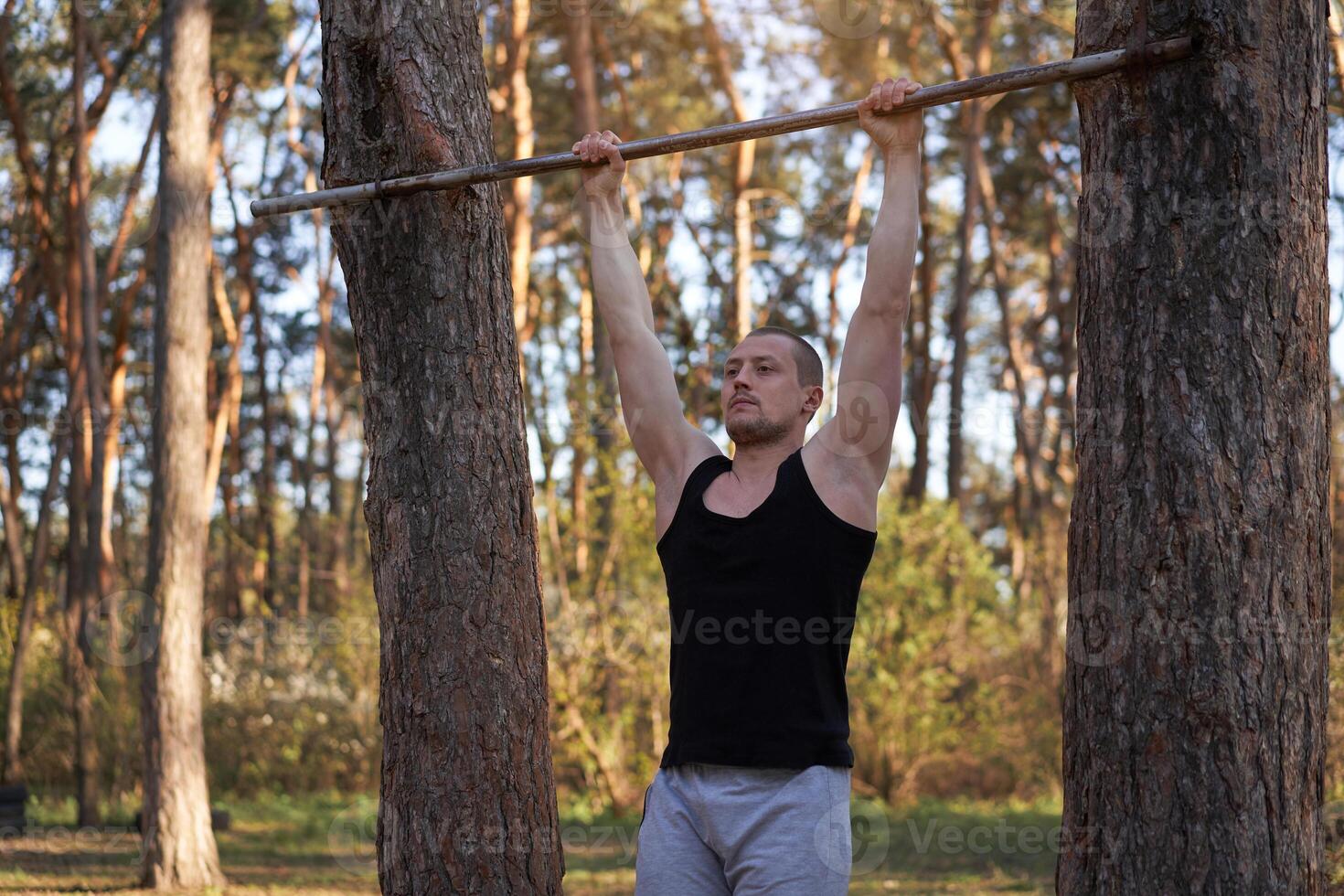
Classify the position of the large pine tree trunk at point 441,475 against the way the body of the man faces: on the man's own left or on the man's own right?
on the man's own right

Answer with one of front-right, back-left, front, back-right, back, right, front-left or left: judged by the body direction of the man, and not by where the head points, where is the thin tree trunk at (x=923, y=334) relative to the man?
back-right

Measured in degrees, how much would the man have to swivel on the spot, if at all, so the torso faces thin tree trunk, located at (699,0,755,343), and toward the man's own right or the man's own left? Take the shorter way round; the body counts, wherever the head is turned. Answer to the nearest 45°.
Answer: approximately 135° to the man's own right

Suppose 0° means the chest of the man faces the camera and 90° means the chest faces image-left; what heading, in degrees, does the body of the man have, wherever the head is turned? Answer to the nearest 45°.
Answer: approximately 45°

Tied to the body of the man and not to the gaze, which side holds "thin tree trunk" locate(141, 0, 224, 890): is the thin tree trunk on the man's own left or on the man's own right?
on the man's own right
